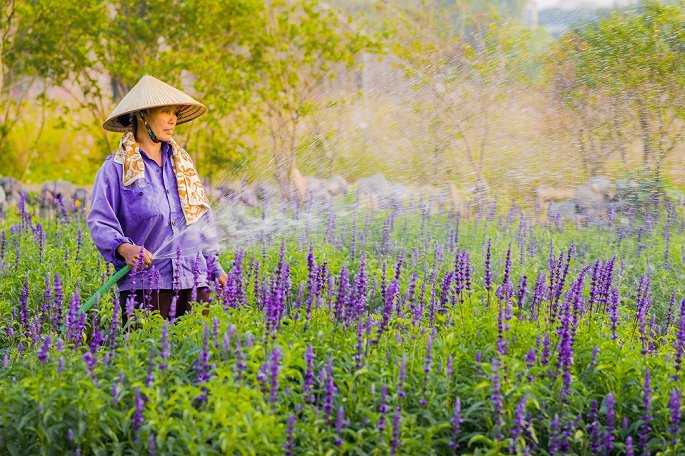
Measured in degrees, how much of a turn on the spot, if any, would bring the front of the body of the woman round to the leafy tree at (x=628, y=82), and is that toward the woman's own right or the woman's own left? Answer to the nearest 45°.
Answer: approximately 90° to the woman's own left

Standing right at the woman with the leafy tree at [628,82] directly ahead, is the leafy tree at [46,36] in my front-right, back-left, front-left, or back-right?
front-left

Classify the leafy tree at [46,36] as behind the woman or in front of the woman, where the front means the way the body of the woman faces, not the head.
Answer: behind

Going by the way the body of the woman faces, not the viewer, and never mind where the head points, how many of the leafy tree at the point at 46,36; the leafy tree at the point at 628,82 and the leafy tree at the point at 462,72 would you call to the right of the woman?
0

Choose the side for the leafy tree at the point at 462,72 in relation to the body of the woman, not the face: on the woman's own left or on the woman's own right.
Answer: on the woman's own left

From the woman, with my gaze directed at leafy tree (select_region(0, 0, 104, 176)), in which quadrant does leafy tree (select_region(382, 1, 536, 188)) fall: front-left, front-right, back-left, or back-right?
front-right

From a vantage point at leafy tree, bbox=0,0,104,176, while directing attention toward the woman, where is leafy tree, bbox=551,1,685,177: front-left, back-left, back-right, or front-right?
front-left

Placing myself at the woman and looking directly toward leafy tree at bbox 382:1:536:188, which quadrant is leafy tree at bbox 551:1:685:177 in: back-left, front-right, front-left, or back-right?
front-right

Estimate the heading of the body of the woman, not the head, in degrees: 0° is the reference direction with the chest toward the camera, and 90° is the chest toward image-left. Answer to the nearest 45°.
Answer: approximately 315°
